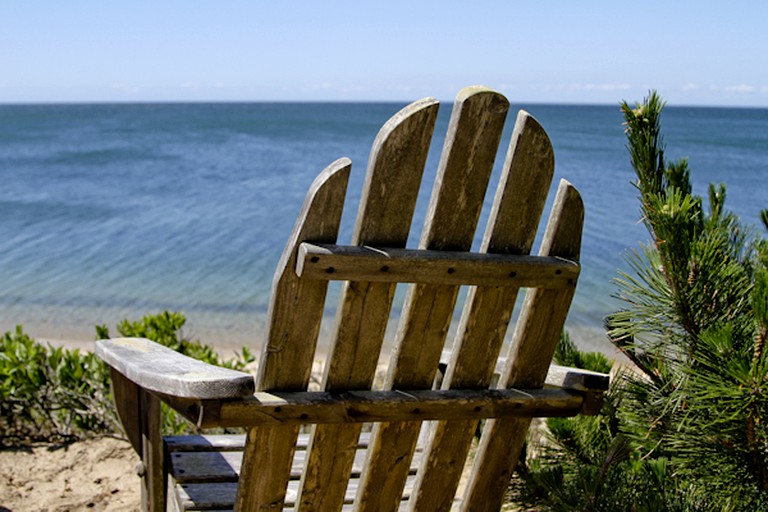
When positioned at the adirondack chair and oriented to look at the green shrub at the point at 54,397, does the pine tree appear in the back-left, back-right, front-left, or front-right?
back-right

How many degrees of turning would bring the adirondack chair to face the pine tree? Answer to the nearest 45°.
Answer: approximately 135° to its right

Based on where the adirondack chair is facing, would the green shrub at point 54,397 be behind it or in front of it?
in front

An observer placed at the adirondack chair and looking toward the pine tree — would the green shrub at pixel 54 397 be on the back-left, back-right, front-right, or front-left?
back-left

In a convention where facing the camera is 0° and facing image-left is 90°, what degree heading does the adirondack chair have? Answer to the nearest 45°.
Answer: approximately 135°
